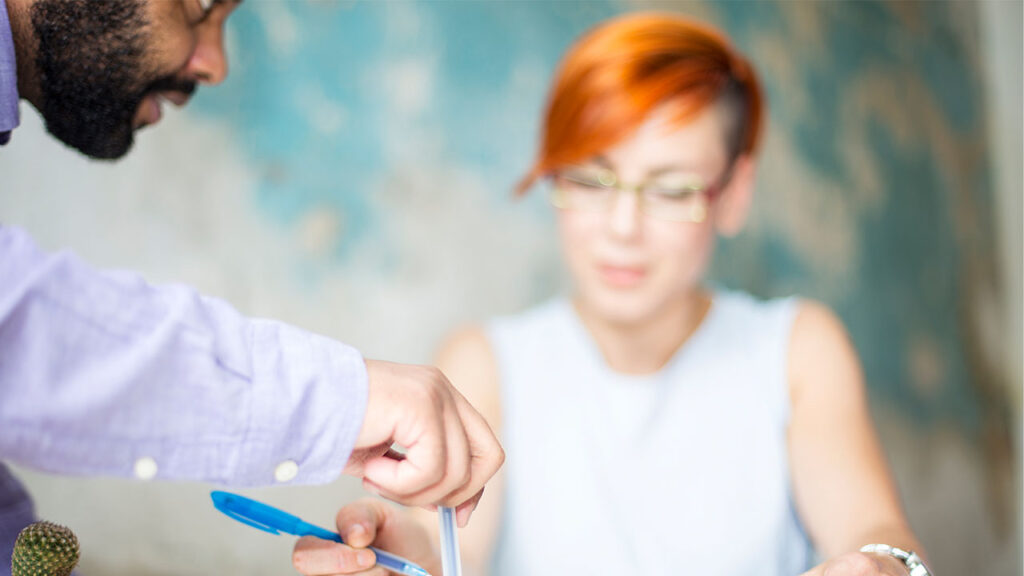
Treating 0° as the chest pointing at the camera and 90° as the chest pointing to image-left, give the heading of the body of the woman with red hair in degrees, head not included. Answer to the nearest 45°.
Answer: approximately 0°

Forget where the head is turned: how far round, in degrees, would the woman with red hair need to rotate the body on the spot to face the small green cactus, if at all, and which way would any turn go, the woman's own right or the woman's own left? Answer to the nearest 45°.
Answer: approximately 45° to the woman's own right
